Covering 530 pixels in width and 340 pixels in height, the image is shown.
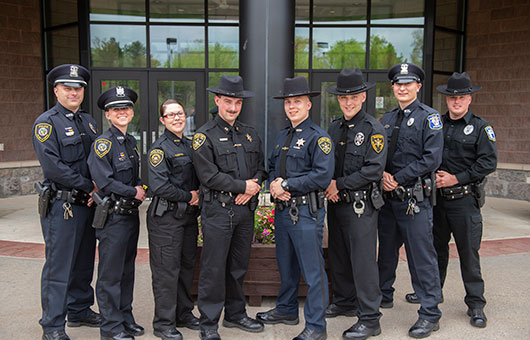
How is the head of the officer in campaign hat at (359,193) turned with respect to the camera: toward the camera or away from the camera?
toward the camera

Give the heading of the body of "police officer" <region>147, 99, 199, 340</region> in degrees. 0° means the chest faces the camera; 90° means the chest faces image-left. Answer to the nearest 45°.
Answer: approximately 315°

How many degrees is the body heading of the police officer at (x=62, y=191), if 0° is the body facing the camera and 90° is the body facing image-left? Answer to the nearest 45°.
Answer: approximately 315°

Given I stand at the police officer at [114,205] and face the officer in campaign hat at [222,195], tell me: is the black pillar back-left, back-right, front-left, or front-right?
front-left

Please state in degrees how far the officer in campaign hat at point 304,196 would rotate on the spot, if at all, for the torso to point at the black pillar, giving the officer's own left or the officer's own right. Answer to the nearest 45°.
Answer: approximately 135° to the officer's own right

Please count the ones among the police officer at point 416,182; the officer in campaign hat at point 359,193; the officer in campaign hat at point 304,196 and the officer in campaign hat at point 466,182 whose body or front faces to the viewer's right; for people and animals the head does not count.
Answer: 0

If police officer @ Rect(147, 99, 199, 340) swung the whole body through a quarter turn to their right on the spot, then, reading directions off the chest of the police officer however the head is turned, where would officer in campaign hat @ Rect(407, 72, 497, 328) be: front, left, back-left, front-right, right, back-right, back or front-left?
back-left

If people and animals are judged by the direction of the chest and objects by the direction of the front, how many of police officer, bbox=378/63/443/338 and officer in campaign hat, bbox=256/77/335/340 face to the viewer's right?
0

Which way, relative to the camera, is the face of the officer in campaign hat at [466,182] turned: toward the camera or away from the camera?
toward the camera

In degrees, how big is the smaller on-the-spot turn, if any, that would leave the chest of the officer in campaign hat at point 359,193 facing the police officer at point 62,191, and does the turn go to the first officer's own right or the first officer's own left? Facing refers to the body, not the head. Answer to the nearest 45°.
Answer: approximately 45° to the first officer's own right

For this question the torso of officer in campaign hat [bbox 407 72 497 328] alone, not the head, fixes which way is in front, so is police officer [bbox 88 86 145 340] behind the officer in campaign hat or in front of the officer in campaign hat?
in front

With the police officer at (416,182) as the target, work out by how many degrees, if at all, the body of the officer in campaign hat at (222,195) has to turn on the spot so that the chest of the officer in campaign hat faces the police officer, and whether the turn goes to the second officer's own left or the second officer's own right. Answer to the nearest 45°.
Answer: approximately 45° to the second officer's own left

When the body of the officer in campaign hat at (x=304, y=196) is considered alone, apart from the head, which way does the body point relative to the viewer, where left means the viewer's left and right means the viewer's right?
facing the viewer and to the left of the viewer

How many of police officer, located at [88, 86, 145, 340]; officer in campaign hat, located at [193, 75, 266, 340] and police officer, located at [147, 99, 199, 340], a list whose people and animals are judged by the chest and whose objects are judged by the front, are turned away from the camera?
0

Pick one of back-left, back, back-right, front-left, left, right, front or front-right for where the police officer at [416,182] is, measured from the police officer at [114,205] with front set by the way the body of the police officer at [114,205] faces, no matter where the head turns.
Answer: front-left

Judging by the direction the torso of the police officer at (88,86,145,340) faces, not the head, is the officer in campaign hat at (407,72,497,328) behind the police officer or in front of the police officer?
in front
